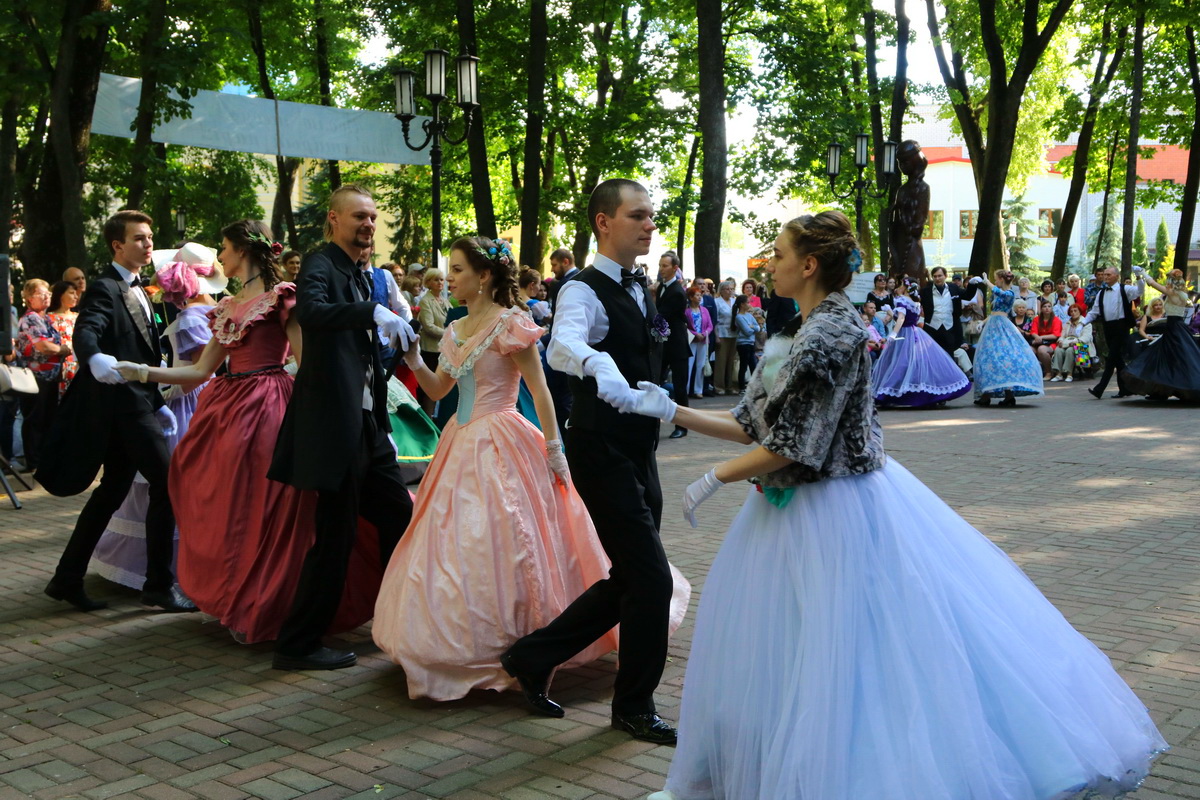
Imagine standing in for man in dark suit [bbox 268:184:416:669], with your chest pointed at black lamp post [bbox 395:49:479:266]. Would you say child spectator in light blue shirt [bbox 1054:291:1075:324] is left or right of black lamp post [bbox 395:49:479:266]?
right

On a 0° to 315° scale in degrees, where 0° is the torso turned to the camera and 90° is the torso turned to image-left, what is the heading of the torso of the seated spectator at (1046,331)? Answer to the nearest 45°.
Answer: approximately 0°

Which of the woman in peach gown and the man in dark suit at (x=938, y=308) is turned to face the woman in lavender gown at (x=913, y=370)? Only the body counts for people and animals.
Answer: the man in dark suit

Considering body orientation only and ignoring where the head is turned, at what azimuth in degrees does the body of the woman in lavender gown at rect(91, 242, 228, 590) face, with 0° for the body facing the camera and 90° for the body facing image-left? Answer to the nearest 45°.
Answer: approximately 225°

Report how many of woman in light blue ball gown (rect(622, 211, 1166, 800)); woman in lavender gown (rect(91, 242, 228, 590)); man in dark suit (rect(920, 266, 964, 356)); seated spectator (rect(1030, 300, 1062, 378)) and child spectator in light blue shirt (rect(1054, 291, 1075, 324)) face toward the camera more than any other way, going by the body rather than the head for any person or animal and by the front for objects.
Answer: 3

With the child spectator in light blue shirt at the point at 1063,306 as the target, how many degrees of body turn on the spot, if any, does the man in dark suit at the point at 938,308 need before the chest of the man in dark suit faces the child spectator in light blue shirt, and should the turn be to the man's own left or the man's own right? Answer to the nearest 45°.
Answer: approximately 135° to the man's own left

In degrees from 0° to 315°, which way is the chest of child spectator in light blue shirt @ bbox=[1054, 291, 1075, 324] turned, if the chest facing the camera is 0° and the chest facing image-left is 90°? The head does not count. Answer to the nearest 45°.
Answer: approximately 0°

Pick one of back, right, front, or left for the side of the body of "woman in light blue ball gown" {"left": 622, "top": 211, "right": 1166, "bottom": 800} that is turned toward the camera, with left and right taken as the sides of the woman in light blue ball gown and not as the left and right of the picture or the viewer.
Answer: left

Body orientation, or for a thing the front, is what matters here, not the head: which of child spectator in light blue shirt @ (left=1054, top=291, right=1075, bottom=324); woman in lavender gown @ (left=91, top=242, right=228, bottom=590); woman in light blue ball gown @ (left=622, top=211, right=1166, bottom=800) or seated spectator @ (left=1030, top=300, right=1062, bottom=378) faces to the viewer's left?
the woman in light blue ball gown
